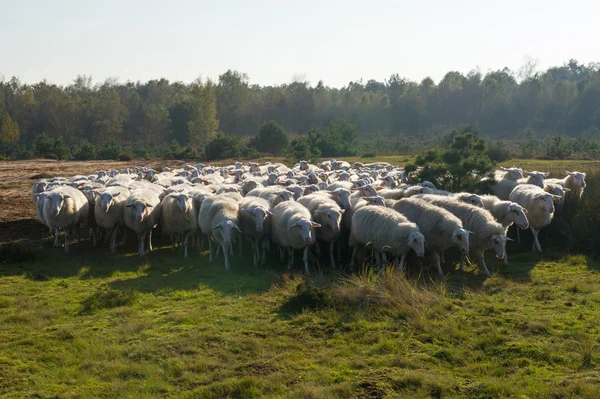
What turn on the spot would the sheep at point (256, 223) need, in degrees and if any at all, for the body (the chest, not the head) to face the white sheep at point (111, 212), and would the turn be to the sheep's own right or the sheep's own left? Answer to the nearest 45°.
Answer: approximately 135° to the sheep's own right

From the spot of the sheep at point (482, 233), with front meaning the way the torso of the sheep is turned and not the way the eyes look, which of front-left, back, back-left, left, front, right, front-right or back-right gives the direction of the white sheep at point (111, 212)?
back-right

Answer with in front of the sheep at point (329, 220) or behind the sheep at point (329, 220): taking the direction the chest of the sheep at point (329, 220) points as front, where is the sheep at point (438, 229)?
in front

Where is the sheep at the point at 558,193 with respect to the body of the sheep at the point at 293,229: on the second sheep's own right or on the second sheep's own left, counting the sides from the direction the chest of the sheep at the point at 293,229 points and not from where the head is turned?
on the second sheep's own left

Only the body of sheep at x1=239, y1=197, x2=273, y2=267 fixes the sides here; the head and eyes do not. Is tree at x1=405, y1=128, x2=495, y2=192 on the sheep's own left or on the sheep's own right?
on the sheep's own left

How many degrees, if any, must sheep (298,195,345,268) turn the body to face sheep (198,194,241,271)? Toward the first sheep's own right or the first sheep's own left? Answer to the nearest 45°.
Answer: approximately 135° to the first sheep's own right

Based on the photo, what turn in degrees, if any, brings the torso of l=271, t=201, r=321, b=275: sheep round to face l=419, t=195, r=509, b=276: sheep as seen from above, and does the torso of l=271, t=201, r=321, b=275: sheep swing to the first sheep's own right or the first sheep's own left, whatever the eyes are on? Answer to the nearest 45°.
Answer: approximately 45° to the first sheep's own left

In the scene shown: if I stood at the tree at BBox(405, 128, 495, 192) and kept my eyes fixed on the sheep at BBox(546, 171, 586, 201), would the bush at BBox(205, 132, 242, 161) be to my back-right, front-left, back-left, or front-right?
back-left

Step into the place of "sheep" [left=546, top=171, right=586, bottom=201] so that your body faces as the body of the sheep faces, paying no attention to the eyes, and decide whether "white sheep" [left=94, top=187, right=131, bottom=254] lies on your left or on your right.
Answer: on your right

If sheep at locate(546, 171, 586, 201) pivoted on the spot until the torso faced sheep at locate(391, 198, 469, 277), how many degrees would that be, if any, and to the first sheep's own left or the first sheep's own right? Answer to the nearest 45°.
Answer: approximately 45° to the first sheep's own right

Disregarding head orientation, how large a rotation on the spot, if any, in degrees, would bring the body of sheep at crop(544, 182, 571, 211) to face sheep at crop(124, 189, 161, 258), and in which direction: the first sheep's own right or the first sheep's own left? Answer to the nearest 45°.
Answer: approximately 90° to the first sheep's own right

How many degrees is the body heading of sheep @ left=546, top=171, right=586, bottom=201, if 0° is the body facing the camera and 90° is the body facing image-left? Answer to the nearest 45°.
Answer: approximately 315°
